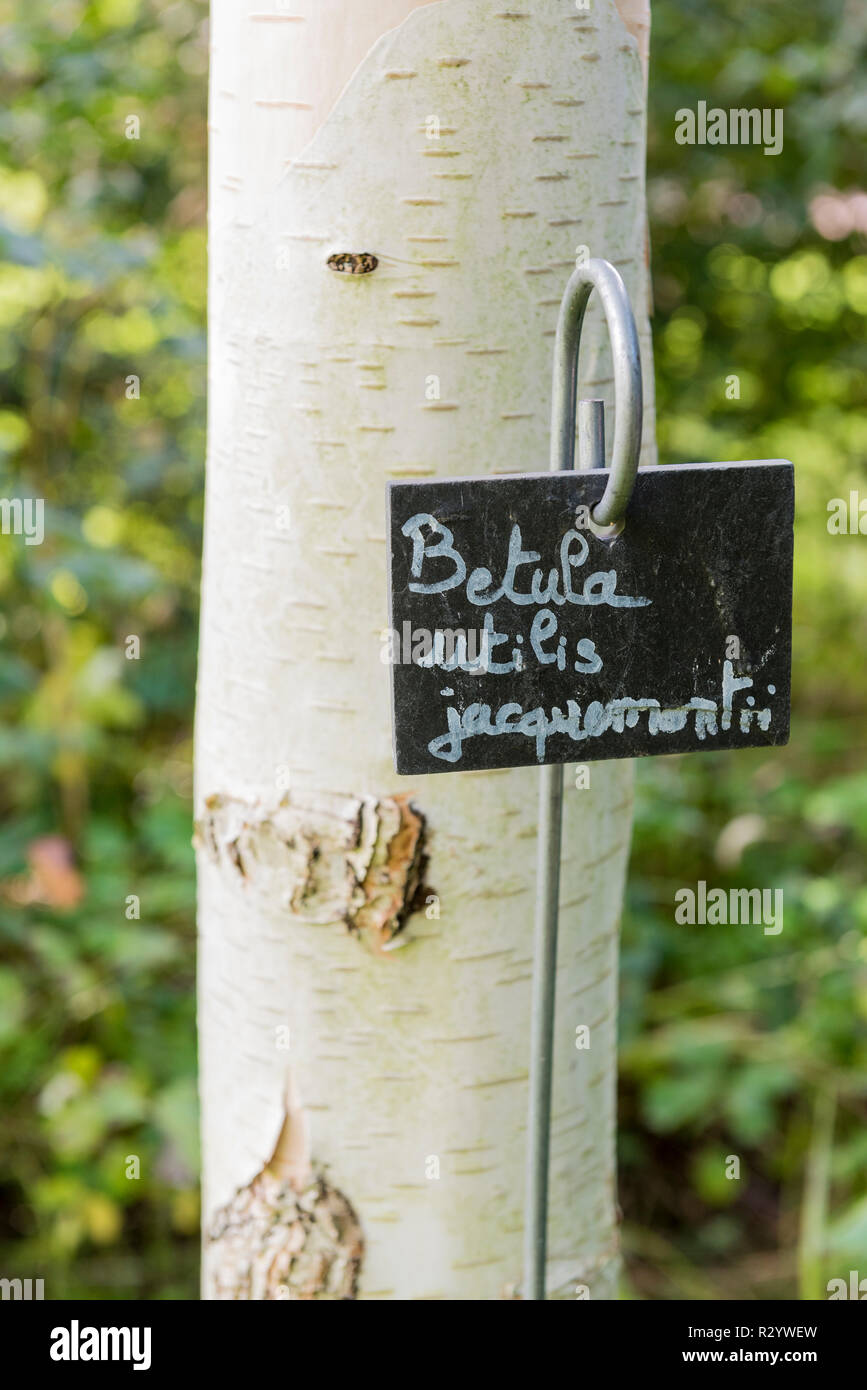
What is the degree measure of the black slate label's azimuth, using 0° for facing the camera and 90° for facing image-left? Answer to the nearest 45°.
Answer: approximately 0°

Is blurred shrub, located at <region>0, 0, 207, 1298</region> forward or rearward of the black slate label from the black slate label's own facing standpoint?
rearward

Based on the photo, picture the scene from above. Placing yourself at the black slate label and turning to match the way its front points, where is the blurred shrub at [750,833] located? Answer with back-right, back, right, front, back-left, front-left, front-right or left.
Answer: back
